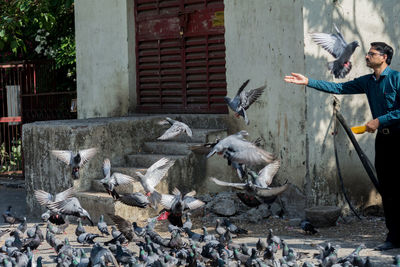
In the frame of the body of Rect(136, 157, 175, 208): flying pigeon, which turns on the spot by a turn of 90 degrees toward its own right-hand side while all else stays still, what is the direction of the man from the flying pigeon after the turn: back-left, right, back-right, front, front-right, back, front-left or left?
back-right

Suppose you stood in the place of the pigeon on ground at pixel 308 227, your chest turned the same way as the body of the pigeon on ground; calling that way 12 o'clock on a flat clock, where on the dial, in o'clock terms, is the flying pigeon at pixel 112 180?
The flying pigeon is roughly at 12 o'clock from the pigeon on ground.

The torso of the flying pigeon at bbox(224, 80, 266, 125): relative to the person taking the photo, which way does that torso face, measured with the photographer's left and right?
facing to the left of the viewer

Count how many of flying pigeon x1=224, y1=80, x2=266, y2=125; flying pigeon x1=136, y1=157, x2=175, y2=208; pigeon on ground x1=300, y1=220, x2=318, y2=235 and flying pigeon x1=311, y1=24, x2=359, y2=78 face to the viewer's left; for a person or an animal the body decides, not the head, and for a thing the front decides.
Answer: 3

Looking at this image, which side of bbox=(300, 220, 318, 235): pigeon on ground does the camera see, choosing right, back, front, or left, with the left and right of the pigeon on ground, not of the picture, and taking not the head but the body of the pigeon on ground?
left

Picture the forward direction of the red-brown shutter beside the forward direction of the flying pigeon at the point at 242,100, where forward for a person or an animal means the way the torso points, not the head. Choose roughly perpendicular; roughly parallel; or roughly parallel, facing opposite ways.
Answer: roughly perpendicular
